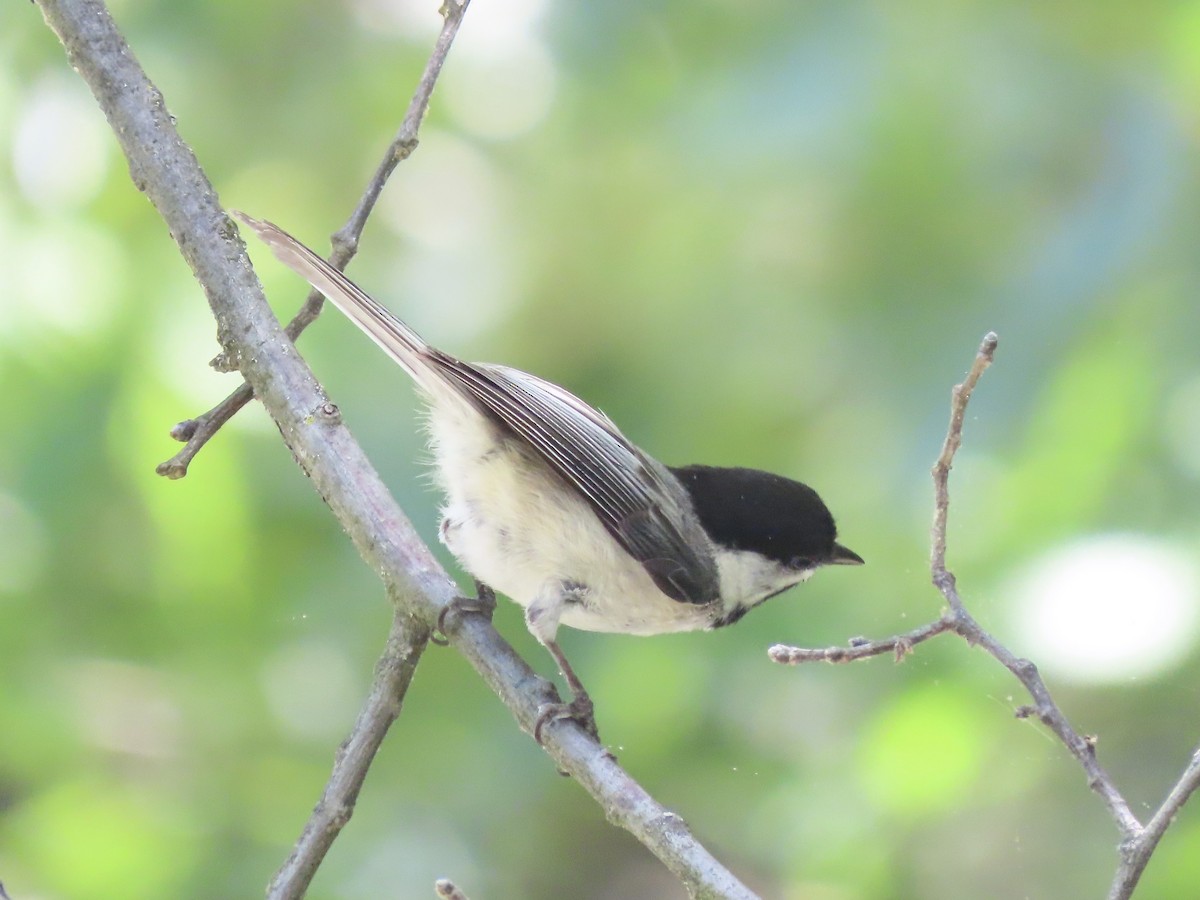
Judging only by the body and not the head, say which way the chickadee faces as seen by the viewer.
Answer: to the viewer's right

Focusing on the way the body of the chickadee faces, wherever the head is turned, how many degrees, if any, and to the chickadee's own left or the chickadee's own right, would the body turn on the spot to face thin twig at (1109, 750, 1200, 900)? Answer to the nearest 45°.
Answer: approximately 45° to the chickadee's own right
